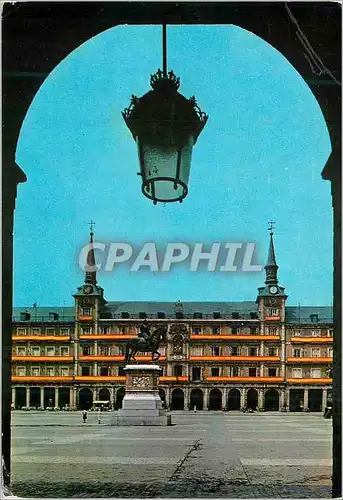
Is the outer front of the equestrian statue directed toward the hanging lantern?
no
